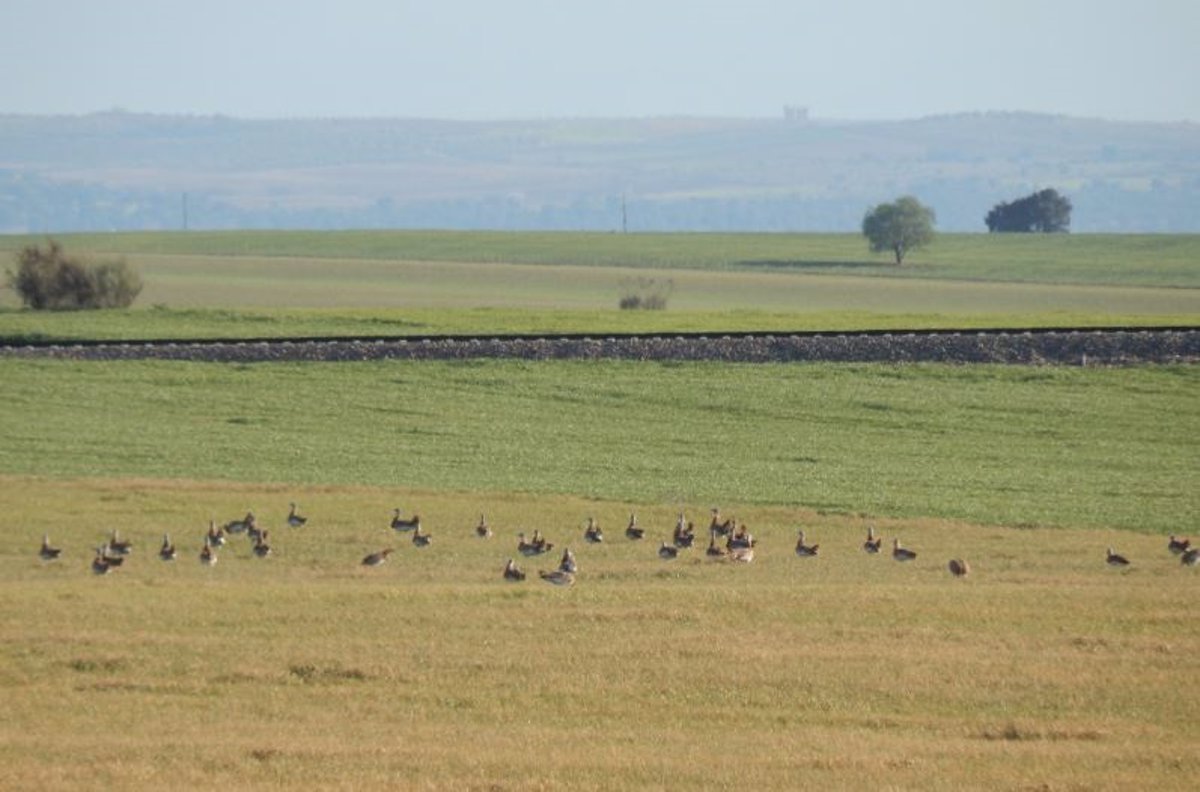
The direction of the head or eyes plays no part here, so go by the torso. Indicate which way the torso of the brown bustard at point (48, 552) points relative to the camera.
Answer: to the viewer's left

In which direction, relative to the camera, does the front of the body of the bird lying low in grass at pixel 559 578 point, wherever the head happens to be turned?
to the viewer's left

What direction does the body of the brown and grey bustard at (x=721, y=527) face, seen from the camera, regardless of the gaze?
to the viewer's left

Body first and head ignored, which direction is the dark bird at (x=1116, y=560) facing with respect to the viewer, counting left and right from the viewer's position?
facing to the left of the viewer

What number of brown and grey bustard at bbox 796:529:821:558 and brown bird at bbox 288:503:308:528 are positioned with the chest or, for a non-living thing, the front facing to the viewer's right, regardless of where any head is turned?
0

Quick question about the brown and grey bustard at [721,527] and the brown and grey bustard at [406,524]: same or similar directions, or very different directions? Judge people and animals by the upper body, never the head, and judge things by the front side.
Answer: same or similar directions

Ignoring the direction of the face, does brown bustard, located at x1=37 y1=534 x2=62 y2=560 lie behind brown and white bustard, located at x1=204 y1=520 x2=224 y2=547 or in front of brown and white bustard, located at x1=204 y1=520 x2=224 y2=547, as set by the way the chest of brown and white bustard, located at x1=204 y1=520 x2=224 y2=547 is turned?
in front

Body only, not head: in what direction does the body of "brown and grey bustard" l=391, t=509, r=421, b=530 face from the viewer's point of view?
to the viewer's left

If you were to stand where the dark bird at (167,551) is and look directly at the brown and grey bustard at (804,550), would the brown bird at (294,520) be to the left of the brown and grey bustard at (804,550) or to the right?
left

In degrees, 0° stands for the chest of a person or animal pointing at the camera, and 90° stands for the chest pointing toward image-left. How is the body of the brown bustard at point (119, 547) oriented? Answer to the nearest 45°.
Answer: approximately 90°
